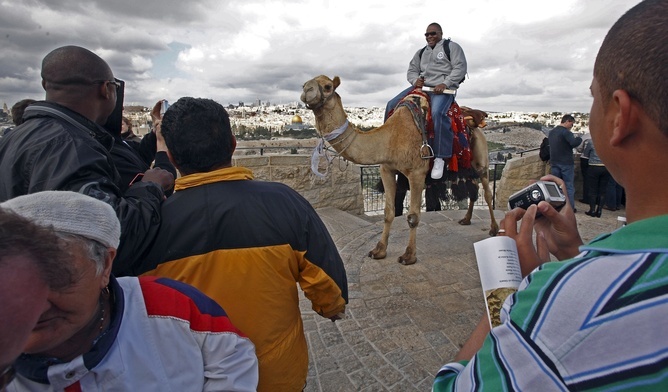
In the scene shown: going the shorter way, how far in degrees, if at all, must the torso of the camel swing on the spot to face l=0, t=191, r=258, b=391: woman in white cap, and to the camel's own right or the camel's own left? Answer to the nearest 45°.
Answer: approximately 45° to the camel's own left

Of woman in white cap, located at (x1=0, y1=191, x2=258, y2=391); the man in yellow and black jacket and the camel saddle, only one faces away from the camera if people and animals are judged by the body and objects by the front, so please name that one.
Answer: the man in yellow and black jacket

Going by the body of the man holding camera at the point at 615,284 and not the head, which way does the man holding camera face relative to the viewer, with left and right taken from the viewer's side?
facing away from the viewer and to the left of the viewer

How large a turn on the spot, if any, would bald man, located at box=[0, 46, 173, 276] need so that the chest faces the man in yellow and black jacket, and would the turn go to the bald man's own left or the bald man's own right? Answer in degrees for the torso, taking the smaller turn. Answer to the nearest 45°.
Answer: approximately 90° to the bald man's own right

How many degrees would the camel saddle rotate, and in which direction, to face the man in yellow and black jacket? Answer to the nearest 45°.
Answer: approximately 45° to its left

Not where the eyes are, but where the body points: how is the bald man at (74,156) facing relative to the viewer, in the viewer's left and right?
facing away from the viewer and to the right of the viewer

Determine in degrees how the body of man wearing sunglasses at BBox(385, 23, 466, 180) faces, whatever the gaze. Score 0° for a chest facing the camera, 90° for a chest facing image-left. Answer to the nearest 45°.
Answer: approximately 45°

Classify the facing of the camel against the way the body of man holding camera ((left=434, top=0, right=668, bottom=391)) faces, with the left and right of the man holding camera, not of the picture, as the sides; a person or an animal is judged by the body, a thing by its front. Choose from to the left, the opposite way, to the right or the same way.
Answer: to the left

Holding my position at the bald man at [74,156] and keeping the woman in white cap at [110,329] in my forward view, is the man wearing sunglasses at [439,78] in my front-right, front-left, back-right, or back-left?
back-left

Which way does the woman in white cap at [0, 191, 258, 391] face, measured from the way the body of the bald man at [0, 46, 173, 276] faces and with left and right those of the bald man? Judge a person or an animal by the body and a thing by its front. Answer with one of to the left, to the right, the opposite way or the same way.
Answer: the opposite way

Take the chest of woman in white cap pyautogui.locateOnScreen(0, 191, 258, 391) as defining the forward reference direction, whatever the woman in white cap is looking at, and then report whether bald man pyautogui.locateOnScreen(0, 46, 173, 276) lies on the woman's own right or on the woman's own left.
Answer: on the woman's own right

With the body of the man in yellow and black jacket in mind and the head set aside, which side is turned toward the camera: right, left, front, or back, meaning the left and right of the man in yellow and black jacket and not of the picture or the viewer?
back
